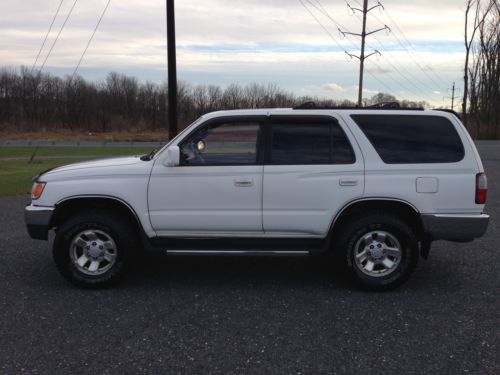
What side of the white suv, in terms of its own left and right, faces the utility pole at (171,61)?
right

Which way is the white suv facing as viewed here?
to the viewer's left
